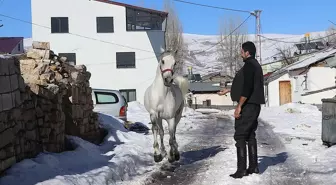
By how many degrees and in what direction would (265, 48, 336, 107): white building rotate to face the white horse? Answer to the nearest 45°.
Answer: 0° — it already faces it

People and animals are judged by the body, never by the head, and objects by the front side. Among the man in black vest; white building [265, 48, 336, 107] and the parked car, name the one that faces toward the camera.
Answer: the white building

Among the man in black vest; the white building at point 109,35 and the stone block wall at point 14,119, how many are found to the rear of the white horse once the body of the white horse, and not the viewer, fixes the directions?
1

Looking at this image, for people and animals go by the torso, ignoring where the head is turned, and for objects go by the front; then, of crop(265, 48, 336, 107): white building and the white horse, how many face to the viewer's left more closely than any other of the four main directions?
0

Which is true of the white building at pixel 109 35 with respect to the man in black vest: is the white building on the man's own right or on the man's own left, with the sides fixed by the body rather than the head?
on the man's own right

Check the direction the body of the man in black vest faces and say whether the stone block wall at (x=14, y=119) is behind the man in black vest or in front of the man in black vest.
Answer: in front

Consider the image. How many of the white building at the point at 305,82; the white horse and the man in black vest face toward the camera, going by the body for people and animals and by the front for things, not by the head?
2

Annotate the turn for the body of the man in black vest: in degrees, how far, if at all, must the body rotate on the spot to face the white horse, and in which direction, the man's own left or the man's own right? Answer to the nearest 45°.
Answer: approximately 45° to the man's own right

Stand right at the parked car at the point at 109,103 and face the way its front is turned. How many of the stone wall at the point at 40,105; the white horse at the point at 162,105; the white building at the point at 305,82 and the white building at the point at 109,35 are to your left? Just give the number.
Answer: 2

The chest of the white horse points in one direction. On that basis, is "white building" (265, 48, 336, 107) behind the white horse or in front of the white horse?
behind

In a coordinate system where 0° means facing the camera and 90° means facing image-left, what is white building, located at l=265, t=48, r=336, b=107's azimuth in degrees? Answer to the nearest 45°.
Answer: approximately 0°

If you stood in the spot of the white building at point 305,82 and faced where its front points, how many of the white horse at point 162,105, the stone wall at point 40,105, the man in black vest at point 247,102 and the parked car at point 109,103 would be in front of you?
4

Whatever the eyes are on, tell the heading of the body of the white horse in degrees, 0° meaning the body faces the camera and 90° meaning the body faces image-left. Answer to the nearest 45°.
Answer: approximately 0°

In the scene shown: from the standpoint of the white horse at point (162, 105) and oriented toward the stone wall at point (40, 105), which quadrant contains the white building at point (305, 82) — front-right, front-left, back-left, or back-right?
back-right
